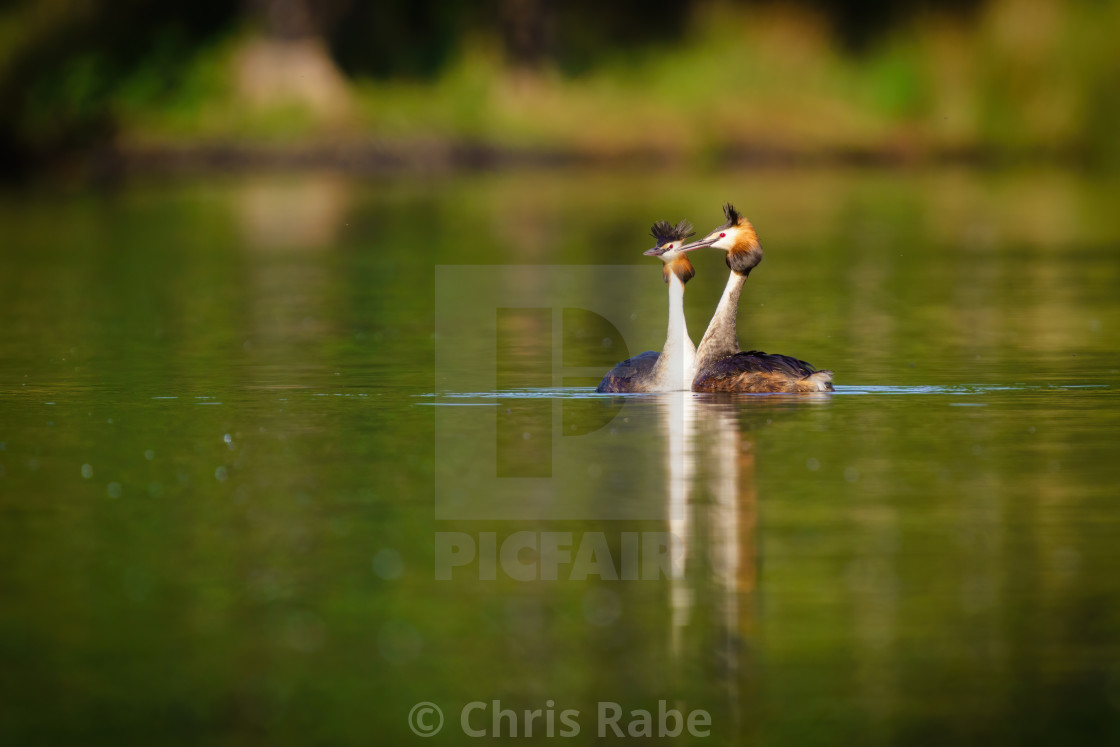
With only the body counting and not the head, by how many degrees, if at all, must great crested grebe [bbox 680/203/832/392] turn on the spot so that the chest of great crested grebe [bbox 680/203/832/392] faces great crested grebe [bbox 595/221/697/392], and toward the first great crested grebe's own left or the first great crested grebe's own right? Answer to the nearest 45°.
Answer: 0° — it already faces it

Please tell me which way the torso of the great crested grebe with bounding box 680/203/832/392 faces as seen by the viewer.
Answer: to the viewer's left
